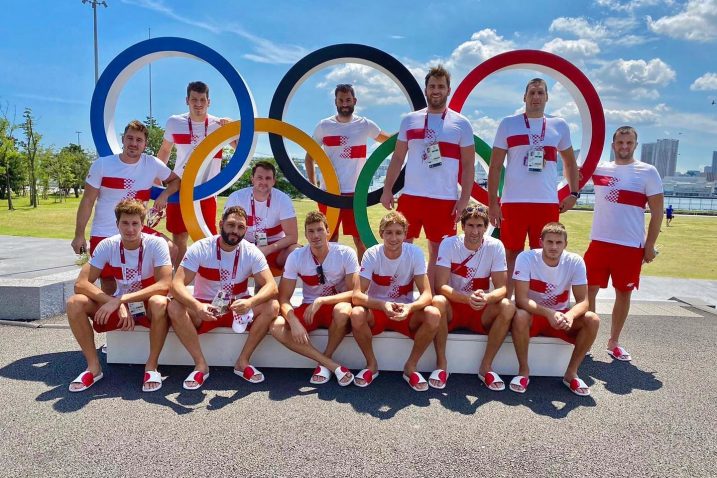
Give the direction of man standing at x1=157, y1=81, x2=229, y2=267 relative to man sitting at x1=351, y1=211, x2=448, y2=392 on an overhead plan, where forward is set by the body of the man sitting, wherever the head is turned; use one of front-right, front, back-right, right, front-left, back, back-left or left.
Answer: back-right

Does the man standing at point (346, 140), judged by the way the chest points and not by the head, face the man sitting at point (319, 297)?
yes

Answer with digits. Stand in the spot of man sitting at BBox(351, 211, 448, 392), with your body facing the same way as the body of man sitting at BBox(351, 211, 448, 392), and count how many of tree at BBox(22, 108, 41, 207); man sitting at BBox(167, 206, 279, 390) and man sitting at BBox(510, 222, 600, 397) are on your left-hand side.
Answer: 1

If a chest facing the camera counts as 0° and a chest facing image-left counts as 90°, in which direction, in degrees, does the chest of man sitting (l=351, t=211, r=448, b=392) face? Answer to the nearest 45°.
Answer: approximately 0°

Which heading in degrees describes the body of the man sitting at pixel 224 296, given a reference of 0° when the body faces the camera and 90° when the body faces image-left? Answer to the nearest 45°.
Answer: approximately 0°

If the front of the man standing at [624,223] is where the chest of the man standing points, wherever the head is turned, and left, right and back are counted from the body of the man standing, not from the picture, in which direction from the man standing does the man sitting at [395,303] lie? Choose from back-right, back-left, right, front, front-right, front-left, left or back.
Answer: front-right

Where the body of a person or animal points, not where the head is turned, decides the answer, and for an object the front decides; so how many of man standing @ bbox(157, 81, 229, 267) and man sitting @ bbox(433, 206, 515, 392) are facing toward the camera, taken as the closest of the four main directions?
2

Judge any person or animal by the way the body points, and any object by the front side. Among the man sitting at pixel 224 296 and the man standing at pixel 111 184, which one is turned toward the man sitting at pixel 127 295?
the man standing

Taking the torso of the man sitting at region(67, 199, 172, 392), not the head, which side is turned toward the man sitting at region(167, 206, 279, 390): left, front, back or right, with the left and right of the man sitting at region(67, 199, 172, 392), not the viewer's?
left

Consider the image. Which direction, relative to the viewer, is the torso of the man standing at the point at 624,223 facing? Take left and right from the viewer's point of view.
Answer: facing the viewer

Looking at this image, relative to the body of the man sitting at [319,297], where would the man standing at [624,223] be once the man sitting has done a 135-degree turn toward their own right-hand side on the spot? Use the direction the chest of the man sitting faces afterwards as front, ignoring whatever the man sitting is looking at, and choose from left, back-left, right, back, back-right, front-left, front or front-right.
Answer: back-right

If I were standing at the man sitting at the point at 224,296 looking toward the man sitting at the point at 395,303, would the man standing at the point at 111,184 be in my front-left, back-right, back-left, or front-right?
back-left
